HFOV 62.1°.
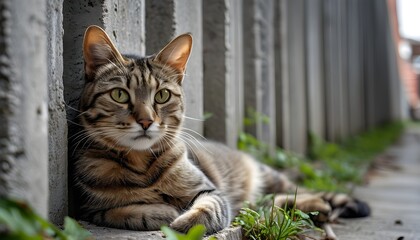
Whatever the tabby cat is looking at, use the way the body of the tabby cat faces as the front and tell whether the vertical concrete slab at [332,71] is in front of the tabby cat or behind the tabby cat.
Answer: behind

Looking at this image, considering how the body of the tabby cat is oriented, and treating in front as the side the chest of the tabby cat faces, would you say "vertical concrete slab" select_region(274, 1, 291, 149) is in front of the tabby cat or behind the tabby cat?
behind

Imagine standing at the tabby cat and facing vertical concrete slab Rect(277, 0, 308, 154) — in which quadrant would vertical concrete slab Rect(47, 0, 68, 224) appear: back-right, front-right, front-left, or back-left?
back-left

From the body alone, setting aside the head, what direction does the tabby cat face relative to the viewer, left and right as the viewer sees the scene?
facing the viewer and to the left of the viewer

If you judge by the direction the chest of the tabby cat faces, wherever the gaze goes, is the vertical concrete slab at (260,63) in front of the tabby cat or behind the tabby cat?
behind
